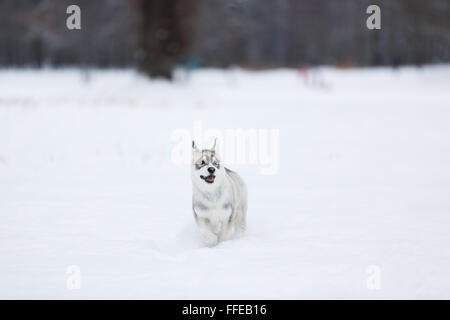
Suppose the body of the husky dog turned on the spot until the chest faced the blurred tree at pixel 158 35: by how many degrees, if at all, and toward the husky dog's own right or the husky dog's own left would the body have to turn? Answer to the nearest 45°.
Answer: approximately 135° to the husky dog's own right

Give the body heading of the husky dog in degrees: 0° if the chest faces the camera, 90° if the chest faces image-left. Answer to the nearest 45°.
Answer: approximately 45°
